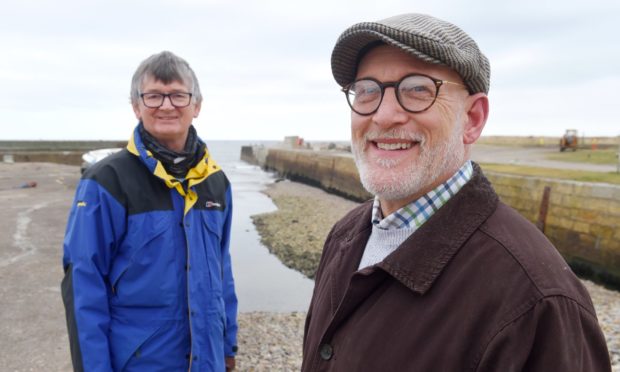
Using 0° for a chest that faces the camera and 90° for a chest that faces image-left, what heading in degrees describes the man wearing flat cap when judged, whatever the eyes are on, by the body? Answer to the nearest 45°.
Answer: approximately 45°

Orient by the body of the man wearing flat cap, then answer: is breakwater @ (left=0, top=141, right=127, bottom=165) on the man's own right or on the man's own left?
on the man's own right

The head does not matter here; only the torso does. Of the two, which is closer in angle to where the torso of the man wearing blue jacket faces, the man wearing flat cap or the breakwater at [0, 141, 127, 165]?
the man wearing flat cap

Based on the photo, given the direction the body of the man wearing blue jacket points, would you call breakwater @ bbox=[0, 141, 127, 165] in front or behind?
behind

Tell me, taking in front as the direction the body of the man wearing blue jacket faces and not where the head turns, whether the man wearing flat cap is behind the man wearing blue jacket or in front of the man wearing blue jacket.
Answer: in front

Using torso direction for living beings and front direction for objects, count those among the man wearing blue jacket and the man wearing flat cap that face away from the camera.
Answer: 0

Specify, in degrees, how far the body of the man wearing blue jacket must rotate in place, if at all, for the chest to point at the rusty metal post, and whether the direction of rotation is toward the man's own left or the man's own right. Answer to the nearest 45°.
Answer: approximately 90° to the man's own left
